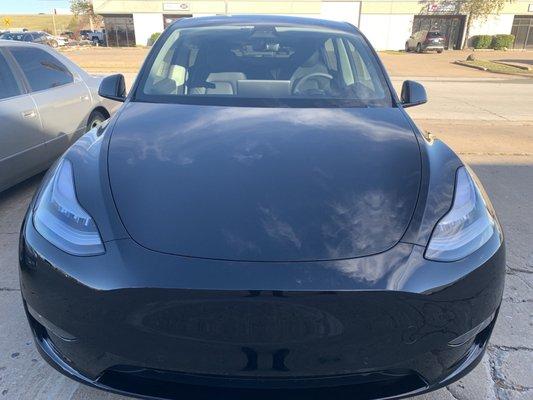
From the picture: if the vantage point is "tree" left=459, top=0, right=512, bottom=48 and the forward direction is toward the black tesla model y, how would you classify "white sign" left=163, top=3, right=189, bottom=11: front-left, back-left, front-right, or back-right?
front-right

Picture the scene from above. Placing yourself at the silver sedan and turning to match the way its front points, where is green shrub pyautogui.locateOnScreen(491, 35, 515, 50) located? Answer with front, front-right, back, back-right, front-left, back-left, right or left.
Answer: back

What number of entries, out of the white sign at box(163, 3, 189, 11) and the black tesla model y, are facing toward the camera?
2

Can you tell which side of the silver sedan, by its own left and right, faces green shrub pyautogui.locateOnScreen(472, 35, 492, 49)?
back

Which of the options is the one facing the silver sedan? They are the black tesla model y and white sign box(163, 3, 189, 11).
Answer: the white sign

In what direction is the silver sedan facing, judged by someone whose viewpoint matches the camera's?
facing the viewer and to the left of the viewer

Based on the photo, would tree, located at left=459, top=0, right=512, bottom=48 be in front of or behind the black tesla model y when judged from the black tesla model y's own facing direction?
behind

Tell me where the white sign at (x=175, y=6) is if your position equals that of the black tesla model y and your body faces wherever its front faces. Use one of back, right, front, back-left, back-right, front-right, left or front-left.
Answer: back

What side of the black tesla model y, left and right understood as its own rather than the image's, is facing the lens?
front

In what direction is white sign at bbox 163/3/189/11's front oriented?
toward the camera

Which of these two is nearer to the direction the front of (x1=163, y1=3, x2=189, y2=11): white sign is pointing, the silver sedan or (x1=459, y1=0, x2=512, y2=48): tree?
the silver sedan

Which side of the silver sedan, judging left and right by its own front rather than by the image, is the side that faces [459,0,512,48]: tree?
back
